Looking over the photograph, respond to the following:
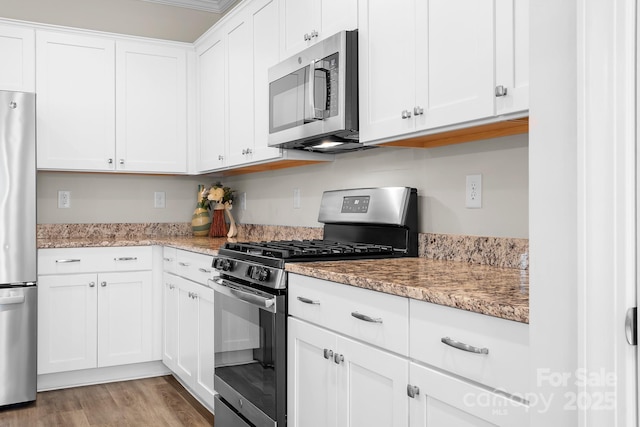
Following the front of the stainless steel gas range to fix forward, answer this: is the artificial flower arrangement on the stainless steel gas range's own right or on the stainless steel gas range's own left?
on the stainless steel gas range's own right

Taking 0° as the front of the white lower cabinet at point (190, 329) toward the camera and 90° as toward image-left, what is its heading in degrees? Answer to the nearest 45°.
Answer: approximately 45°

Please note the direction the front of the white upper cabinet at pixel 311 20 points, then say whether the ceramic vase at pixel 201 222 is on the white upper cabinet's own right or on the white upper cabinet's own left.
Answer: on the white upper cabinet's own right

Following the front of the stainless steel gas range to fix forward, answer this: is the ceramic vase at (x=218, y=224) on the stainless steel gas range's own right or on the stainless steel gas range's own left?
on the stainless steel gas range's own right

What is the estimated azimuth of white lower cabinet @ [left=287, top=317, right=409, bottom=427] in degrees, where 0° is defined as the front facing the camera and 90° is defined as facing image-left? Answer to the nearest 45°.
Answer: approximately 45°

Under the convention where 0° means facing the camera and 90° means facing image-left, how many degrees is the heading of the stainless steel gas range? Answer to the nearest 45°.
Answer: approximately 45°

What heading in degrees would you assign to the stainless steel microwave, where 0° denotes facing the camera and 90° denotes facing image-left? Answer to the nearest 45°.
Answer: approximately 45°

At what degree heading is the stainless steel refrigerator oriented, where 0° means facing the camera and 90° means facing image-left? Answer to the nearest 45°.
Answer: approximately 0°
